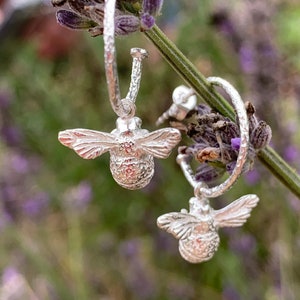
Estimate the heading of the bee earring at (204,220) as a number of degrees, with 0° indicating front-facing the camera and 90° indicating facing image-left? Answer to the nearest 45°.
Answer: approximately 0°

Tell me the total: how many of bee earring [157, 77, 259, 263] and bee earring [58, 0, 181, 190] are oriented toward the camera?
2

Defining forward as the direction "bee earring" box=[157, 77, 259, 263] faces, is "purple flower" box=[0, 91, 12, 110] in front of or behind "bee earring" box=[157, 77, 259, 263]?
behind
